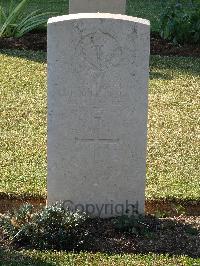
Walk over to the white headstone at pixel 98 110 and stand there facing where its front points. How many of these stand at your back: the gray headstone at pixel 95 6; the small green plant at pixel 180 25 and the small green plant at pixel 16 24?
3

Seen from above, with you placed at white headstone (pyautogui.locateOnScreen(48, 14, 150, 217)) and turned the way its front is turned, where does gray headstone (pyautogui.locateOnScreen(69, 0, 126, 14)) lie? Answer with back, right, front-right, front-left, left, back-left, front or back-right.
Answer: back

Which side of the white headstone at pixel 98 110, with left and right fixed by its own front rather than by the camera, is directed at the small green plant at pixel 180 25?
back

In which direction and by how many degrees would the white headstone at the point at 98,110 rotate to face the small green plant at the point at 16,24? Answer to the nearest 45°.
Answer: approximately 180°

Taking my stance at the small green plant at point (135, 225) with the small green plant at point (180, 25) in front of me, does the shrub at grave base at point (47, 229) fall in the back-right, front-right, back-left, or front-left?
back-left

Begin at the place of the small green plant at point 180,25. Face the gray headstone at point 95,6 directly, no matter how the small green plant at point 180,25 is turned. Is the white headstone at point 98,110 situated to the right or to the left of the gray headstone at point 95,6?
left

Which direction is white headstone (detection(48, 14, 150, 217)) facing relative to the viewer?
toward the camera
